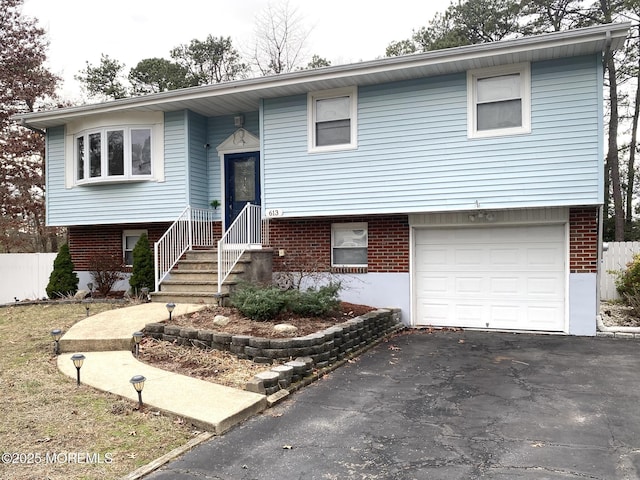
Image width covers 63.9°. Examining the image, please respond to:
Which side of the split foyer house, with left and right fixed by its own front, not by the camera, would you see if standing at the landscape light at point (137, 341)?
front

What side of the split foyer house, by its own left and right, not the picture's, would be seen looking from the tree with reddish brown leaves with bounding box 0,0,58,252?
right

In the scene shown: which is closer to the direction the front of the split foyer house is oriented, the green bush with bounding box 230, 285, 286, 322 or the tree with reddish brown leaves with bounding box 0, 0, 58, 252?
the green bush

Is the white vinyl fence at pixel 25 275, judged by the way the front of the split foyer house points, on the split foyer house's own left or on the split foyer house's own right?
on the split foyer house's own right

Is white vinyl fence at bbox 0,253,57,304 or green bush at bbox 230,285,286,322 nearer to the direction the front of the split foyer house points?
the green bush

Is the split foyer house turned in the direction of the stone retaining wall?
yes

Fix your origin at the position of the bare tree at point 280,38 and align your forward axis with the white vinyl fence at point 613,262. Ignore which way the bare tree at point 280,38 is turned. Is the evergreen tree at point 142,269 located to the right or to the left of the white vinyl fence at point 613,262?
right

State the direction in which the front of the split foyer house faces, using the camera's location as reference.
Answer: facing the viewer and to the left of the viewer

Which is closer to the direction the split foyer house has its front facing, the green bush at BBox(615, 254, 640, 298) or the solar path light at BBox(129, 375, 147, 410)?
the solar path light

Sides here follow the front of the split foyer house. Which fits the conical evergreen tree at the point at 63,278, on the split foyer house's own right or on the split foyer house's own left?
on the split foyer house's own right

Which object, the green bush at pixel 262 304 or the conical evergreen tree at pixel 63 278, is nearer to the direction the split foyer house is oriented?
the green bush
